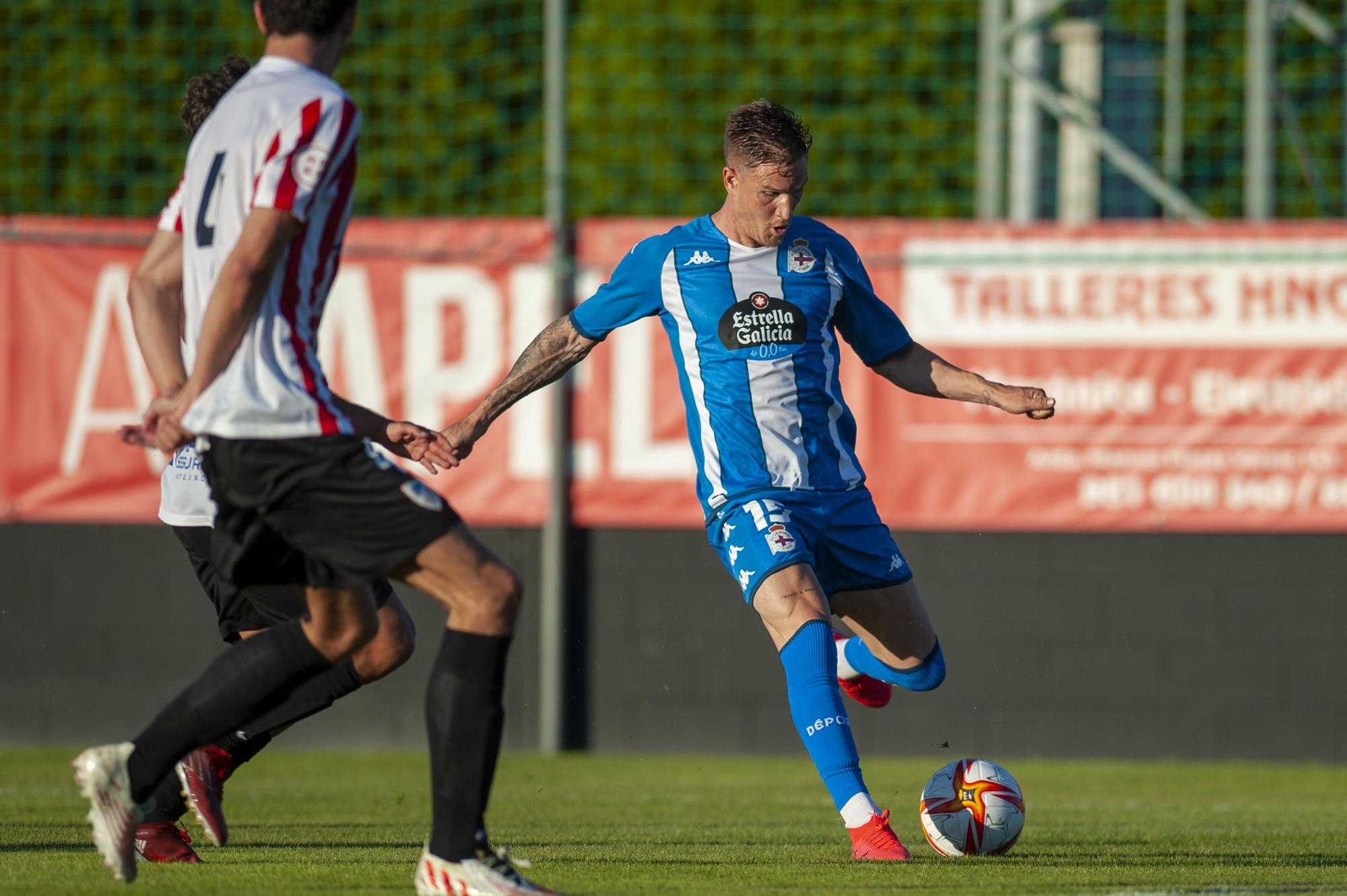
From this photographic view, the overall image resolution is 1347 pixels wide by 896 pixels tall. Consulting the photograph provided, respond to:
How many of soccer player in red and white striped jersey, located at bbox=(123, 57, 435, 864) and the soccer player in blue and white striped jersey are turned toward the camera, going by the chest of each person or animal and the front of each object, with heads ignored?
1

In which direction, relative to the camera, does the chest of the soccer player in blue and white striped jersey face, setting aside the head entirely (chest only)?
toward the camera

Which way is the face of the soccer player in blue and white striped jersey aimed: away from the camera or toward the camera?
toward the camera

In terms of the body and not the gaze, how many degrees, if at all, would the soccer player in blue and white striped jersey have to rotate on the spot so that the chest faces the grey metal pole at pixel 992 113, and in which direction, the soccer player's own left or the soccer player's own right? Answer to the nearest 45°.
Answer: approximately 180°

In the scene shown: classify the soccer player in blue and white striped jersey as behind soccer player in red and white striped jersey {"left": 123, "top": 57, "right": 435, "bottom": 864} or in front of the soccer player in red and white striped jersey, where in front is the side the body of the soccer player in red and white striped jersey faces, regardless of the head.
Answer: in front

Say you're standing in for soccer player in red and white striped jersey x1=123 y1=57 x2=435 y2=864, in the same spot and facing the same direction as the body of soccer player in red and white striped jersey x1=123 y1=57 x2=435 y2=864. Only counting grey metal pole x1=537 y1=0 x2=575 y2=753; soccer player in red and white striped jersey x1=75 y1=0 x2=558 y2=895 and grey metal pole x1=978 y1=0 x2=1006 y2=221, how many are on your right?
1

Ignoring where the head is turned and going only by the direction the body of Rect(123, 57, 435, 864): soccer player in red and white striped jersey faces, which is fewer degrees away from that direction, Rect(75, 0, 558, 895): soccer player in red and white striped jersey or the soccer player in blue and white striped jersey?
the soccer player in blue and white striped jersey

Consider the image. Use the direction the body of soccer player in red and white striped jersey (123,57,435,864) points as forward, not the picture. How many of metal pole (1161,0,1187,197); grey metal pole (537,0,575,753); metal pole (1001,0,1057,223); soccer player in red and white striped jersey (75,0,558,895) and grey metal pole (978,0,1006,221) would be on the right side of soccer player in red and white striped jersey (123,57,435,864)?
1

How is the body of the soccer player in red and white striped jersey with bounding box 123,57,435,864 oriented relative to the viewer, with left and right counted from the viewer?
facing to the right of the viewer

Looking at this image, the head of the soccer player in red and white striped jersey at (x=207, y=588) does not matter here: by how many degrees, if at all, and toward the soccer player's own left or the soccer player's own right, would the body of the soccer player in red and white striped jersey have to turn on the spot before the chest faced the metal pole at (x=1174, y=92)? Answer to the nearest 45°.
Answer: approximately 45° to the soccer player's own left
